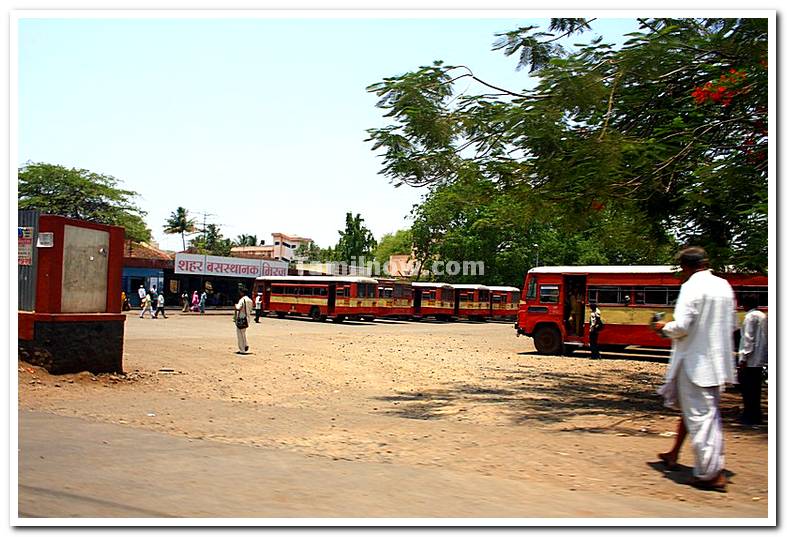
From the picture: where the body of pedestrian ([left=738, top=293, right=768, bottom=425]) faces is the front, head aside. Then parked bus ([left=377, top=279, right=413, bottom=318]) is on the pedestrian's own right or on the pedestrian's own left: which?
on the pedestrian's own right

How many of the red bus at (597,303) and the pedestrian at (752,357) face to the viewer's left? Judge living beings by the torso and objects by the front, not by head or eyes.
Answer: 2

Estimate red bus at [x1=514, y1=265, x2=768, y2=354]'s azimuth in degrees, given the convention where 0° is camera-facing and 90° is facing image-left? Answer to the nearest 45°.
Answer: approximately 90°

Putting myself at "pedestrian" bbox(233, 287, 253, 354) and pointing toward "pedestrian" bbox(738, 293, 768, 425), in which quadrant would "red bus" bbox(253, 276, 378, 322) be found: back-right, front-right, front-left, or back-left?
back-left

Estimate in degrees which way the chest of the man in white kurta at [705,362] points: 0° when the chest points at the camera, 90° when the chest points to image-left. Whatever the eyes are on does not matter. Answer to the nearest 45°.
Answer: approximately 135°

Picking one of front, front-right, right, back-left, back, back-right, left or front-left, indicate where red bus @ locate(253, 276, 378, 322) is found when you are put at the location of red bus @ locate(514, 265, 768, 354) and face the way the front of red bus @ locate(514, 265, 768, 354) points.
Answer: front-right

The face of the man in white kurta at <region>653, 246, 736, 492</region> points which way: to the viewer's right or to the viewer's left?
to the viewer's left

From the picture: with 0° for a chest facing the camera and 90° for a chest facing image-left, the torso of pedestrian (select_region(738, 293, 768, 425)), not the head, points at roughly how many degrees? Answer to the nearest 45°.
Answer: approximately 90°

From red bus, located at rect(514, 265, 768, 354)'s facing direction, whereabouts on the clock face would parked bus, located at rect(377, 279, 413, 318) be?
The parked bus is roughly at 2 o'clock from the red bus.

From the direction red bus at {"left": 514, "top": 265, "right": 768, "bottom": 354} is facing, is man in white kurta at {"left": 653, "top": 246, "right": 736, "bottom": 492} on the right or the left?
on its left
